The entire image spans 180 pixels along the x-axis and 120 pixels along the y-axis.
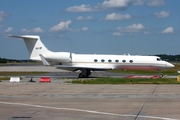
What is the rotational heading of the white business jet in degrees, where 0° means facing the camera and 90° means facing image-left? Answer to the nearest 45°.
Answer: approximately 270°
